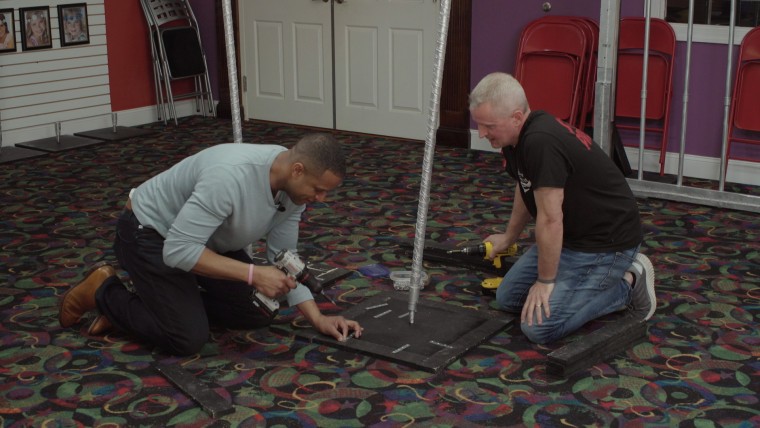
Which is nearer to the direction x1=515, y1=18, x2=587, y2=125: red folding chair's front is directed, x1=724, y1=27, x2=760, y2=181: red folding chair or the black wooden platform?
the black wooden platform

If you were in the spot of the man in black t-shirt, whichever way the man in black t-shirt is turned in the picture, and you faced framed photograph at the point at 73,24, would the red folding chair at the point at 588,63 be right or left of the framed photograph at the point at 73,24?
right

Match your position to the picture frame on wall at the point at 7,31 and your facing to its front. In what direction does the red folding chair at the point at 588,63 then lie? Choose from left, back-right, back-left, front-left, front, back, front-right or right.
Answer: front-left

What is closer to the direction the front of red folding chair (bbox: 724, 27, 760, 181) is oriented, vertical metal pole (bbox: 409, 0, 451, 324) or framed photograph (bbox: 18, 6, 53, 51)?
the vertical metal pole

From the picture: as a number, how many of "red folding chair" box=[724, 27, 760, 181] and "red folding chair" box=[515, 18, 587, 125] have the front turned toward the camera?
2

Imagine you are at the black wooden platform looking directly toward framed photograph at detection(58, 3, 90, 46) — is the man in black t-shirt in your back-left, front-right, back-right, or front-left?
back-right

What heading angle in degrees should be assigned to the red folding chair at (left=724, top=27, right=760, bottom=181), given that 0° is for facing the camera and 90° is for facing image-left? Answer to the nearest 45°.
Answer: approximately 0°

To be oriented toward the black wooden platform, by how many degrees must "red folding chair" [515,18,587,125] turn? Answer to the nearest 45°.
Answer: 0° — it already faces it

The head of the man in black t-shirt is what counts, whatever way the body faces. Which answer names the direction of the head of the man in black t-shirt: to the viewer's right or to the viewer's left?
to the viewer's left

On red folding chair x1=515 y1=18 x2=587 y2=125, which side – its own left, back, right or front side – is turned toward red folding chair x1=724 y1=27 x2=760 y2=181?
left

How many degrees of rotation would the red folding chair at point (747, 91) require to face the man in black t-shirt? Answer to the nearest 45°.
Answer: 0° — it already faces them

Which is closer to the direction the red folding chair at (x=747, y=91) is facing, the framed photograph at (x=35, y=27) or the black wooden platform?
the black wooden platform

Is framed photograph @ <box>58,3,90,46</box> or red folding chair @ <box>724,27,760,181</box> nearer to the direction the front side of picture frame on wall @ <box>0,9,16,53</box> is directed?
the red folding chair
